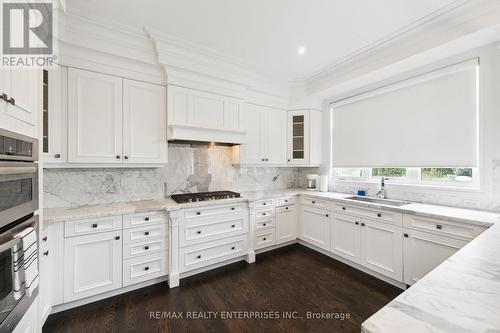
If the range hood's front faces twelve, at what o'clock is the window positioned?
The window is roughly at 11 o'clock from the range hood.

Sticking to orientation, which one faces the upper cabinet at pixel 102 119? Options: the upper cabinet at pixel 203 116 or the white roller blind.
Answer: the white roller blind

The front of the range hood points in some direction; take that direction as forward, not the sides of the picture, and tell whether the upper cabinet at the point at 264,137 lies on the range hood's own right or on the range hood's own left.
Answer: on the range hood's own left

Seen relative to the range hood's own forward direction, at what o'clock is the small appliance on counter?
The small appliance on counter is roughly at 10 o'clock from the range hood.

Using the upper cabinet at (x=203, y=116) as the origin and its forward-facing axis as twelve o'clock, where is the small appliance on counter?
The small appliance on counter is roughly at 10 o'clock from the upper cabinet.

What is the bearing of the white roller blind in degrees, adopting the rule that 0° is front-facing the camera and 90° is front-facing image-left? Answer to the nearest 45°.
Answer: approximately 45°

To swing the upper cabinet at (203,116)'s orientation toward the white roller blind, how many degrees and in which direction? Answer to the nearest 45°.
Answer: approximately 45° to its left

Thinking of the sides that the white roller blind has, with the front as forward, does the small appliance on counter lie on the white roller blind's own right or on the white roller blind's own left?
on the white roller blind's own right

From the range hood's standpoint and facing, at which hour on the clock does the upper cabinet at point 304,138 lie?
The upper cabinet is roughly at 10 o'clock from the range hood.
